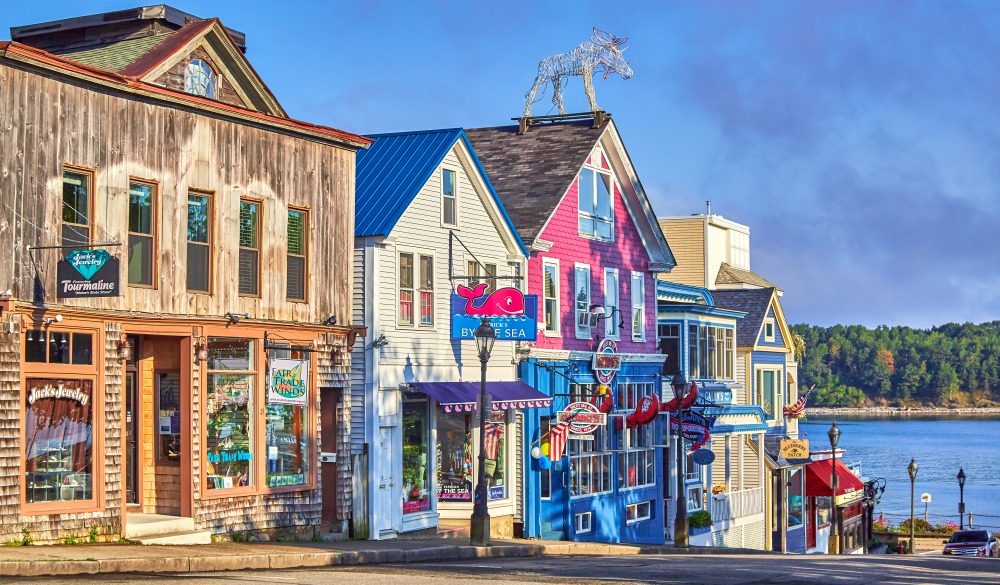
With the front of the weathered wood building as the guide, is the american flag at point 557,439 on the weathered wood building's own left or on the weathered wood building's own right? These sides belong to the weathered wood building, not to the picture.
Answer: on the weathered wood building's own left

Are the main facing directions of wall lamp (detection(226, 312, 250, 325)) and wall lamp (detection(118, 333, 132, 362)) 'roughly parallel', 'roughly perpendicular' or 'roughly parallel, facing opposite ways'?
roughly parallel

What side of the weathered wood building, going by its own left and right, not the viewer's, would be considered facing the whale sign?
left

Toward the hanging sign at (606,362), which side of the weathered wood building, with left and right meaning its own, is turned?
left

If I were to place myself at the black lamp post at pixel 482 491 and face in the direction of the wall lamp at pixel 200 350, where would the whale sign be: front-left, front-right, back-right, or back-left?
back-right

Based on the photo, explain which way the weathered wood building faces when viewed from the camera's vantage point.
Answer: facing the viewer and to the right of the viewer

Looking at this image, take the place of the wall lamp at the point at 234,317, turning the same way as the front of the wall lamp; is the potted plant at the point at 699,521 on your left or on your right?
on your left

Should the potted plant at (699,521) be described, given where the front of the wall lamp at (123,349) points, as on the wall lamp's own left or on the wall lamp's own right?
on the wall lamp's own left

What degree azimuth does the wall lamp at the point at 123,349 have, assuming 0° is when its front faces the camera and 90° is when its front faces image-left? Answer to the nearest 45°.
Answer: approximately 315°

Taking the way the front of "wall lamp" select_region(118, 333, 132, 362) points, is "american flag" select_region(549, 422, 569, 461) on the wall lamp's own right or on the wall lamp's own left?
on the wall lamp's own left

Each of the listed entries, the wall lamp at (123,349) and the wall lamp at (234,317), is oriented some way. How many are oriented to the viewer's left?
0
